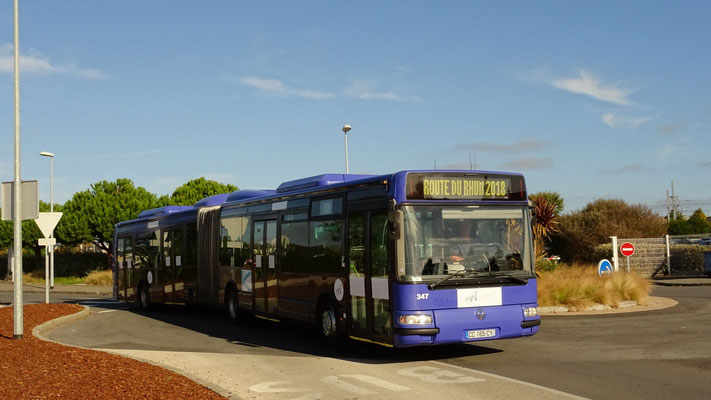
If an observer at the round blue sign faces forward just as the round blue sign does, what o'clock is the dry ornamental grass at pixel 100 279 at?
The dry ornamental grass is roughly at 4 o'clock from the round blue sign.

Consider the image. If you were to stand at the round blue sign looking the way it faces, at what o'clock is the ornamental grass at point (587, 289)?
The ornamental grass is roughly at 12 o'clock from the round blue sign.

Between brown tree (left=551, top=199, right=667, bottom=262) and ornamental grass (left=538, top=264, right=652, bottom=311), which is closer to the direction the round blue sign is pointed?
the ornamental grass

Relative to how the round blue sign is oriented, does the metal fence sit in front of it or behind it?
behind

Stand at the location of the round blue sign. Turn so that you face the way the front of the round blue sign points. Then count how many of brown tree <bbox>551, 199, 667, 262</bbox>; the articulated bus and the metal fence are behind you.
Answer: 2

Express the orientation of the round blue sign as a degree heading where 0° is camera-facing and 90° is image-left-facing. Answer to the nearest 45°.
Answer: approximately 0°

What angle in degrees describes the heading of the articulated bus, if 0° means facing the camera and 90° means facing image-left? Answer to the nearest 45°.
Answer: approximately 315°

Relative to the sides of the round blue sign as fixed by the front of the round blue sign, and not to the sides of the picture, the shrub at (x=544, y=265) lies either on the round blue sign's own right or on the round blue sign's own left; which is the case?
on the round blue sign's own right

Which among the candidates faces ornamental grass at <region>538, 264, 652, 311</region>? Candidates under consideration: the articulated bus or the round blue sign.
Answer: the round blue sign

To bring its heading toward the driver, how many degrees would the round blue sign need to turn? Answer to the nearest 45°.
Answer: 0° — it already faces them

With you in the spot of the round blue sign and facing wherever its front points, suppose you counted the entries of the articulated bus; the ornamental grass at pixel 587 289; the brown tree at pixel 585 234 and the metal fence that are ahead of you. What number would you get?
2
